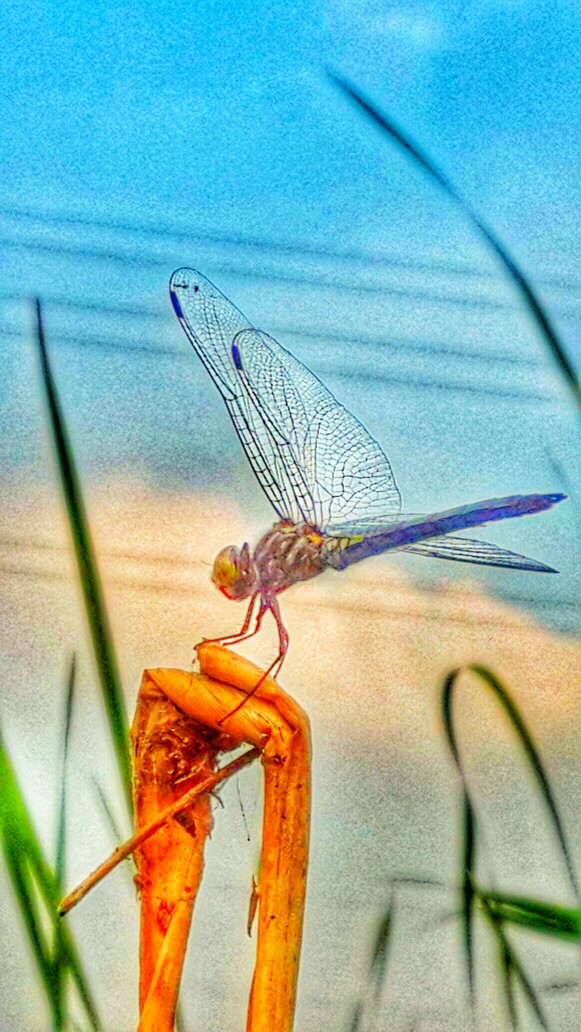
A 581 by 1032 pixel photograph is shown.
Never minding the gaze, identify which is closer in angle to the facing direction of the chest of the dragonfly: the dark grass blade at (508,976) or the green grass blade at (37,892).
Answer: the green grass blade

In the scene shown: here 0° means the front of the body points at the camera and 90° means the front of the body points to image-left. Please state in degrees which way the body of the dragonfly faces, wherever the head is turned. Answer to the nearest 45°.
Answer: approximately 90°

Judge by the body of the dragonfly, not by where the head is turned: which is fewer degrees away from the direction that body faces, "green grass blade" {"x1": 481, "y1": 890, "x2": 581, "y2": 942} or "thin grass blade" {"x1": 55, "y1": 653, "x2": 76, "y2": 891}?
the thin grass blade
